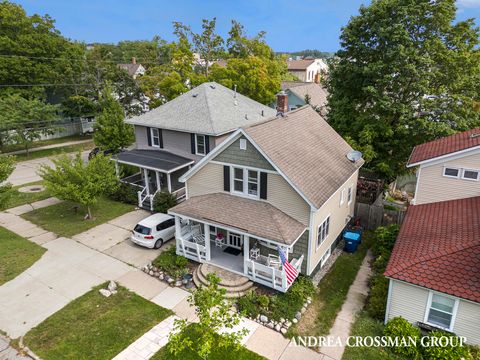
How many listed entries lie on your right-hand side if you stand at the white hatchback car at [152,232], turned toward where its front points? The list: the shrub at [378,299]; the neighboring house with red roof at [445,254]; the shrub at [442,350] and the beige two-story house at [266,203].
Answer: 4

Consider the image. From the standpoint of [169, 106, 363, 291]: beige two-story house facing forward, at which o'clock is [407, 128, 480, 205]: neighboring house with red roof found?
The neighboring house with red roof is roughly at 7 o'clock from the beige two-story house.

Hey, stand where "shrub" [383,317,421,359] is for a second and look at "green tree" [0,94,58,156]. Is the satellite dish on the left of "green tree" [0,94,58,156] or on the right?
right

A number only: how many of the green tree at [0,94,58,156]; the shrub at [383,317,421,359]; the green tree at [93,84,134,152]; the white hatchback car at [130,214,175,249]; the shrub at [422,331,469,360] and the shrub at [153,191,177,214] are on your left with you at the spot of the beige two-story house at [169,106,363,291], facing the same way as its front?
2

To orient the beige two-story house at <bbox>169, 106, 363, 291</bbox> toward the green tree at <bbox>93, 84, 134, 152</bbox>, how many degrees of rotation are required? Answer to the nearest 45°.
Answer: approximately 90° to its right

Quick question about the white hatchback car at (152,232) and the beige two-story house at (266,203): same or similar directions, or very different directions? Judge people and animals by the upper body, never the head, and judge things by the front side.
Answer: very different directions

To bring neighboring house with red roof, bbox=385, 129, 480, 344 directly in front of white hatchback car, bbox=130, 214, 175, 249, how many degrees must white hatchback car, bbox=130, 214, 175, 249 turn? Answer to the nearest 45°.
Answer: approximately 90° to its right

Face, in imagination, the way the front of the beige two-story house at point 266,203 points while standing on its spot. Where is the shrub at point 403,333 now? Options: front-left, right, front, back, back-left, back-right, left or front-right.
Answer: left

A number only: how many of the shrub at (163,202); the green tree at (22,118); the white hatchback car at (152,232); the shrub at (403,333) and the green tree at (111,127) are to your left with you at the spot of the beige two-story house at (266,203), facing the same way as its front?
1

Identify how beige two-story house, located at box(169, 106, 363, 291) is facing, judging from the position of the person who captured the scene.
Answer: facing the viewer and to the left of the viewer

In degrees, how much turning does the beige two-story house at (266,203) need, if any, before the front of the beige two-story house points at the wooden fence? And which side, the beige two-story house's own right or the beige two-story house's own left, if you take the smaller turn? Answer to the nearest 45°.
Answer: approximately 180°

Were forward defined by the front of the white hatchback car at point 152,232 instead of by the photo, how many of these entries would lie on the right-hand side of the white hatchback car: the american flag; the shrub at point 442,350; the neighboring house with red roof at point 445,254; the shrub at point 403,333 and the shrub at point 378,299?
5

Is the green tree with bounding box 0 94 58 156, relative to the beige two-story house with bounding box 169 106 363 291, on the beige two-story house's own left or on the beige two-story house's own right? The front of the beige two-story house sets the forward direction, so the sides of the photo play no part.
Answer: on the beige two-story house's own right

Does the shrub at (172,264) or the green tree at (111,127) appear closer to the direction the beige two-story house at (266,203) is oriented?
the shrub

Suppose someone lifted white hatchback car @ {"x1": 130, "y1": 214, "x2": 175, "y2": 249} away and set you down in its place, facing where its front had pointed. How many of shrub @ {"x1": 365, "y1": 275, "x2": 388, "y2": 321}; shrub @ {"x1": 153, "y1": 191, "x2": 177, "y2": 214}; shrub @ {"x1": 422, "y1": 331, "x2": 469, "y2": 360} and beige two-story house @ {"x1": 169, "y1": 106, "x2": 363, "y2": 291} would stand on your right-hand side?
3
